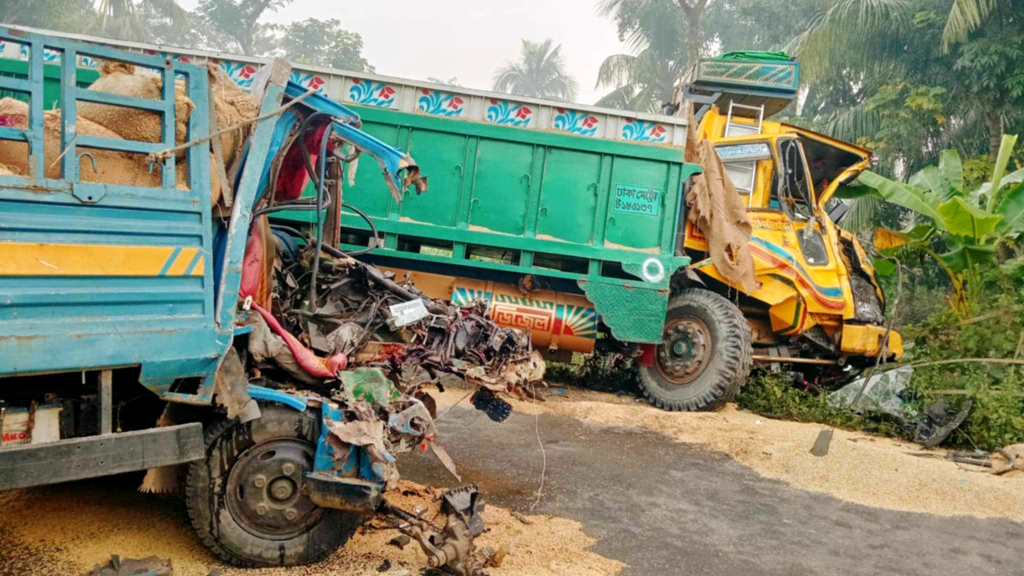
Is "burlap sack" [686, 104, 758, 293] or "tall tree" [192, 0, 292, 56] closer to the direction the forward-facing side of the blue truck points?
the burlap sack

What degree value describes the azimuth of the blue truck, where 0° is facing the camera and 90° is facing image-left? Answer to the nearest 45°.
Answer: approximately 270°

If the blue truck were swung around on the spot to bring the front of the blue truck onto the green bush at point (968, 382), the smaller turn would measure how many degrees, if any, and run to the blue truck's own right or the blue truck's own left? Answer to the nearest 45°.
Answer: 0° — it already faces it

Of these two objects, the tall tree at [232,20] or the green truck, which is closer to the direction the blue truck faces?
the green truck

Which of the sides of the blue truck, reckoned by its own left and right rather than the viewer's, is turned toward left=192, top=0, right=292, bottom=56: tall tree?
left

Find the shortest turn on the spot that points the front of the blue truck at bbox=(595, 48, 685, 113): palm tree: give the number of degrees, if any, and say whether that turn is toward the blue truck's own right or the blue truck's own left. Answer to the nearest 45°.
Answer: approximately 45° to the blue truck's own left

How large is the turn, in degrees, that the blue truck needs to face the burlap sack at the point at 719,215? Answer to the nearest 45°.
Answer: approximately 45° to its left
